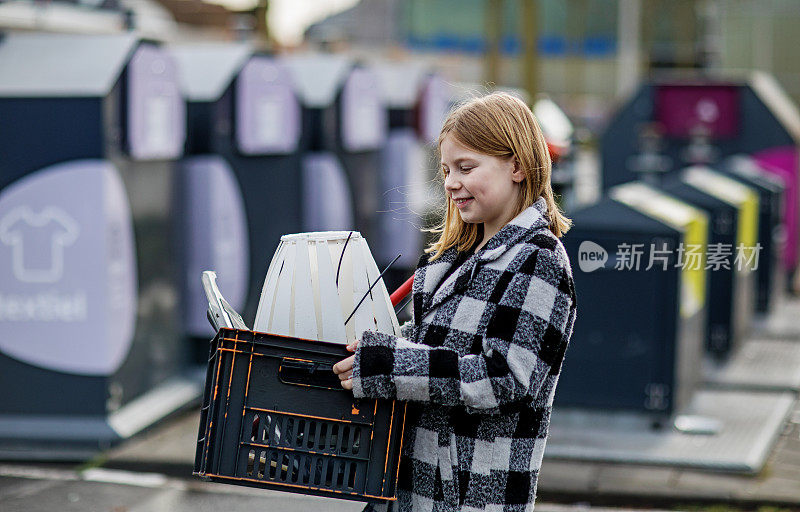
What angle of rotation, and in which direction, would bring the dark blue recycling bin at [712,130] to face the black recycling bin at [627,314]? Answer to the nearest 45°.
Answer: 0° — it already faces it

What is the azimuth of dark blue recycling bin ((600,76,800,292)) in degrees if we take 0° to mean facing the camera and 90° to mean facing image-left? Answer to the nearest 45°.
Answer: approximately 0°

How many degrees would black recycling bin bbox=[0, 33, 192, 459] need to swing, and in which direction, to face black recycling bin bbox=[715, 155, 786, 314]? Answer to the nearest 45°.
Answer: approximately 90° to its left

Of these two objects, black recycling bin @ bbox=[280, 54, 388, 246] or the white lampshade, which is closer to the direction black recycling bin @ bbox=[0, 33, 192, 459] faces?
the white lampshade

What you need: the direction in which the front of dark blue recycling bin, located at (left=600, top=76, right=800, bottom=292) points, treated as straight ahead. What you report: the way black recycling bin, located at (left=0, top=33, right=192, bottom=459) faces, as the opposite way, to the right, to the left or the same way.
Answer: to the left

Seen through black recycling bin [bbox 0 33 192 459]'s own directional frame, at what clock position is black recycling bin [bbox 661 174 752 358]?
black recycling bin [bbox 661 174 752 358] is roughly at 10 o'clock from black recycling bin [bbox 0 33 192 459].

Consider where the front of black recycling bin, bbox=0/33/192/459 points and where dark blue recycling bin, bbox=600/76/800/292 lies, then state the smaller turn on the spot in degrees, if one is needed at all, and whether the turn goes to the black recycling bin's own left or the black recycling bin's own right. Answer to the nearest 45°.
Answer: approximately 90° to the black recycling bin's own left
